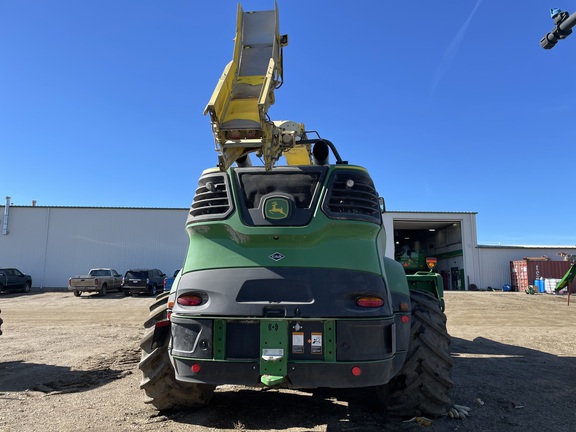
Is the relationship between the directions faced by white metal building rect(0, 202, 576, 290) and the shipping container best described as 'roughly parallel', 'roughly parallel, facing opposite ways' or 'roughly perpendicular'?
roughly perpendicular

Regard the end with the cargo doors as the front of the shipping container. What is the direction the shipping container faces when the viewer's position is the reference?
facing the viewer and to the left of the viewer

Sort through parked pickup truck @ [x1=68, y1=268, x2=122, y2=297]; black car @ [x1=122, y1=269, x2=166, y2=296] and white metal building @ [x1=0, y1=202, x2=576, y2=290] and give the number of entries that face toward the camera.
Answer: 1

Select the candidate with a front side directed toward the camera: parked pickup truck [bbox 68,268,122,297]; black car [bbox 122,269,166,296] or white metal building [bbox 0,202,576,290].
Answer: the white metal building

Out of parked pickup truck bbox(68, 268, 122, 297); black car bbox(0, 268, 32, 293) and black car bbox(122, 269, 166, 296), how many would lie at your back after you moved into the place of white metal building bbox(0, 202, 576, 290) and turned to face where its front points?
0

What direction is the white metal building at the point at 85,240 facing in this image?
toward the camera

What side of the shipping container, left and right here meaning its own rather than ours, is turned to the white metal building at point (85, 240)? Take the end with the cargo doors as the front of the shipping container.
front

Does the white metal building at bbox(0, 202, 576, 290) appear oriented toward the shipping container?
no

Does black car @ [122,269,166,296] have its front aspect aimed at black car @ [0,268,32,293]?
no

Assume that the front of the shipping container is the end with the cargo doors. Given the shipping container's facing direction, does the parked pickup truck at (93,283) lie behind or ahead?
ahead

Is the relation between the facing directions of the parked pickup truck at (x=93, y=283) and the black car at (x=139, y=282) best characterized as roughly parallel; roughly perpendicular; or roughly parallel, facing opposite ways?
roughly parallel
